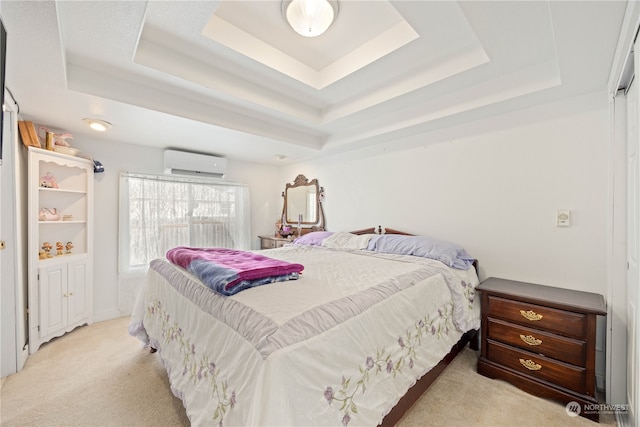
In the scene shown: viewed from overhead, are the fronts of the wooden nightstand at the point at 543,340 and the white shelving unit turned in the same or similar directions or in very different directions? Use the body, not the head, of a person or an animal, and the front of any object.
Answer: very different directions

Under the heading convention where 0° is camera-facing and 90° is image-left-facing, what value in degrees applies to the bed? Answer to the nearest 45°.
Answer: approximately 45°

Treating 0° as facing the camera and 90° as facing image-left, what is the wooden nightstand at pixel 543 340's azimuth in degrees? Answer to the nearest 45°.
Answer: approximately 45°

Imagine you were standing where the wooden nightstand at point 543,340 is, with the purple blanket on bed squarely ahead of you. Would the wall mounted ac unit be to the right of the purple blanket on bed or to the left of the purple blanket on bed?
right

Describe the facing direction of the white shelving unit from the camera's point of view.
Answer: facing the viewer and to the right of the viewer

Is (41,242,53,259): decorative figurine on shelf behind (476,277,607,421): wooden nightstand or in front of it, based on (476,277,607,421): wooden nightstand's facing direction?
in front

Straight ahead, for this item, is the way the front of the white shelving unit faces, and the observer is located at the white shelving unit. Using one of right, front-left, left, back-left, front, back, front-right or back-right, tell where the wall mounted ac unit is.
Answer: front-left

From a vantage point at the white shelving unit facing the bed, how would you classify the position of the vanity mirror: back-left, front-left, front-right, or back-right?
front-left

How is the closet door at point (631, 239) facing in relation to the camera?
to the viewer's left

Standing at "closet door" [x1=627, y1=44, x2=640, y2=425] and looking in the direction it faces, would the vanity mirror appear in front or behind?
in front

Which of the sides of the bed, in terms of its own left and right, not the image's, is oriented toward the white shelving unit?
right

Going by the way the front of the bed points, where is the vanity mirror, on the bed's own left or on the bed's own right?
on the bed's own right

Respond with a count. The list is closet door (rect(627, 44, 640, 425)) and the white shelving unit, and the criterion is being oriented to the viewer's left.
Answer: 1

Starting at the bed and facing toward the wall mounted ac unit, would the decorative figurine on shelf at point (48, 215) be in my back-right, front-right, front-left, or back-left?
front-left
